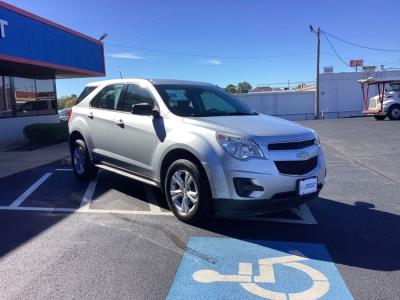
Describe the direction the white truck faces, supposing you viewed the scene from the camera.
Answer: facing the viewer and to the left of the viewer

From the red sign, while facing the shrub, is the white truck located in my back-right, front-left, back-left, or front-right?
front-left

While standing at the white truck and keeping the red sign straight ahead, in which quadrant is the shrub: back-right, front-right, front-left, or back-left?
back-left

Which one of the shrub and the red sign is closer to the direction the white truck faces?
the shrub

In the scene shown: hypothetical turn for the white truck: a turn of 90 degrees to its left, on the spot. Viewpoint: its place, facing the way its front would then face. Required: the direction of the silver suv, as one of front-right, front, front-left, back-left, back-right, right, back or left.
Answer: front-right

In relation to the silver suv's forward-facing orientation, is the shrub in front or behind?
behind

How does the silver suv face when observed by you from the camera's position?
facing the viewer and to the right of the viewer

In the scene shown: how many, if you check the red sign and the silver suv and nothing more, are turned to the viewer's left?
0

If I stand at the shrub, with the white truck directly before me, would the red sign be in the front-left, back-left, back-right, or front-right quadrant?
front-left

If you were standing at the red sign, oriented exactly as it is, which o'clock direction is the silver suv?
The silver suv is roughly at 12 o'clock from the red sign.

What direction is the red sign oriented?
toward the camera

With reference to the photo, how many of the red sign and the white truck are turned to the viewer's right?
0

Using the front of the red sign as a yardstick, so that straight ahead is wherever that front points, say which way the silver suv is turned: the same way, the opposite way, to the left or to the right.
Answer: to the left

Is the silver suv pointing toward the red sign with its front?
no
